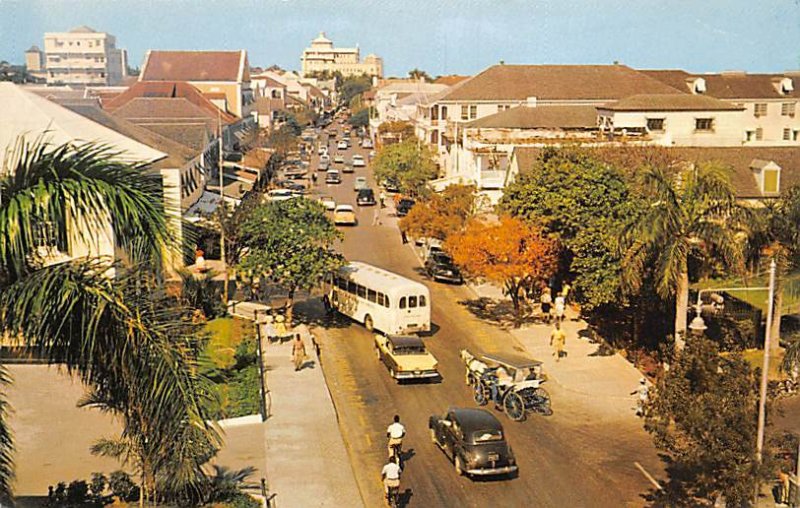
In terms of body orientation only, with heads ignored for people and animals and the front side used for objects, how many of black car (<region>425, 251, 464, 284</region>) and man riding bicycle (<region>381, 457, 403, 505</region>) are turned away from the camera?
1

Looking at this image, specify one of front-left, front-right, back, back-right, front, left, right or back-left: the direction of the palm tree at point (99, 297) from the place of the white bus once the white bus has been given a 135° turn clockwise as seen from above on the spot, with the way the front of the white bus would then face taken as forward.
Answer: right

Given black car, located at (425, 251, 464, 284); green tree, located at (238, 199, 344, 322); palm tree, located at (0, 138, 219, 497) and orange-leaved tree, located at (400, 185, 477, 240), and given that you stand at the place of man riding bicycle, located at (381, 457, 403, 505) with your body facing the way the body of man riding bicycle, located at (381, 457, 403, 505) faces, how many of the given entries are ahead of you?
3

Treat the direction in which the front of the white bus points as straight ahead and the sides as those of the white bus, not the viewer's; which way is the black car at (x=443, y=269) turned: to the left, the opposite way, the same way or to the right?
the opposite way

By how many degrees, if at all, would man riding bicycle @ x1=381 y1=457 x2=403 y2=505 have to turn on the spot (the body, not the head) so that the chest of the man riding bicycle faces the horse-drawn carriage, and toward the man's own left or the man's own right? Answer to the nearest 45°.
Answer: approximately 45° to the man's own right

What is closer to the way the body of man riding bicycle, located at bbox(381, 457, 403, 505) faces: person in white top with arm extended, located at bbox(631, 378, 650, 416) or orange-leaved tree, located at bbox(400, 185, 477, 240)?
the orange-leaved tree

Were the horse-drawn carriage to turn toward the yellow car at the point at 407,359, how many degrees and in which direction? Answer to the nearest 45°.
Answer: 0° — it already faces it

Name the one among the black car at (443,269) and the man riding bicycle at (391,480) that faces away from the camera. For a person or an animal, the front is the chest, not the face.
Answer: the man riding bicycle

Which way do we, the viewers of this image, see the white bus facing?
facing away from the viewer and to the left of the viewer

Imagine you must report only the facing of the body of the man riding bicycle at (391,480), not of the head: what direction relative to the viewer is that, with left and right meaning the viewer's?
facing away from the viewer
